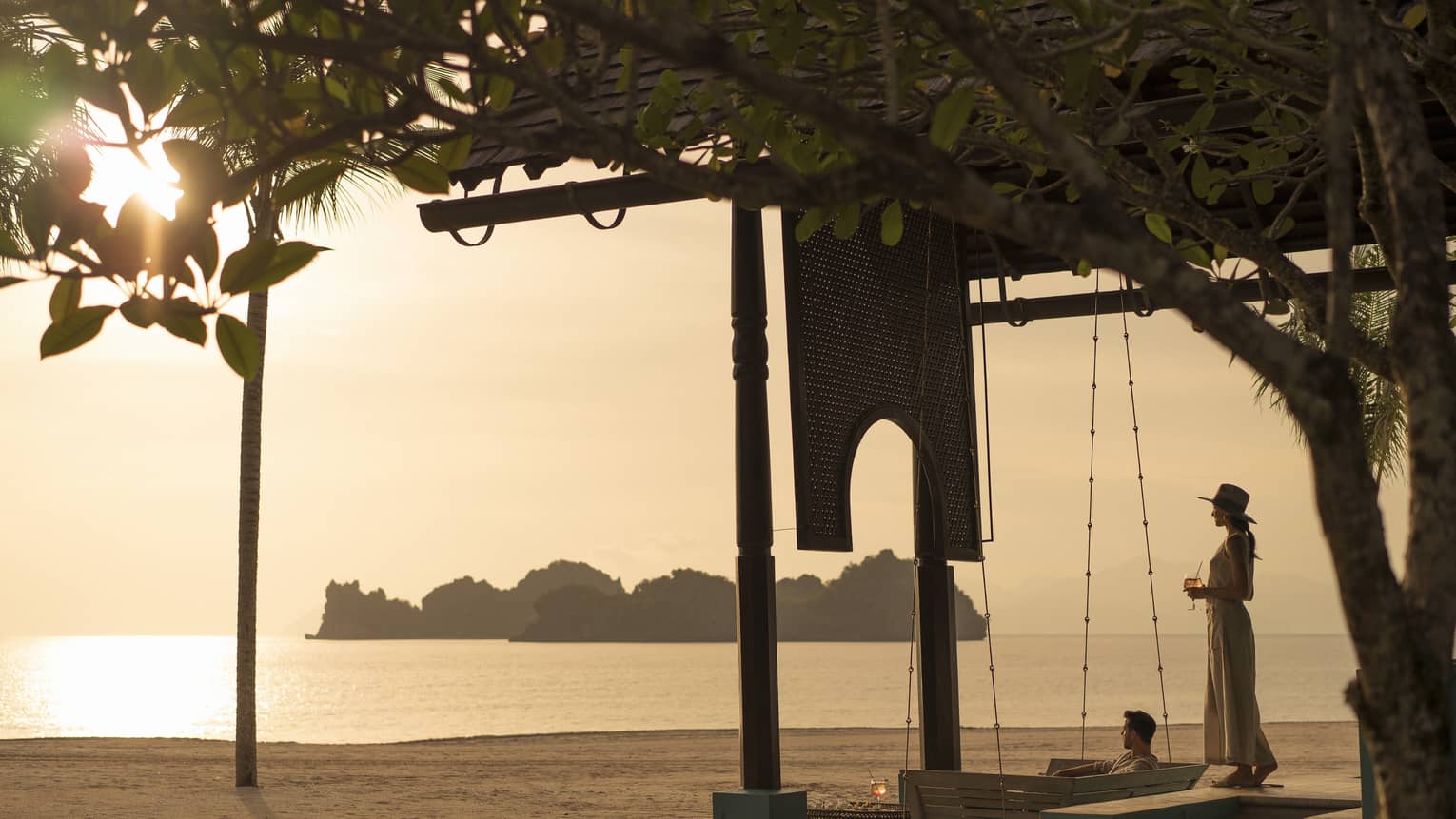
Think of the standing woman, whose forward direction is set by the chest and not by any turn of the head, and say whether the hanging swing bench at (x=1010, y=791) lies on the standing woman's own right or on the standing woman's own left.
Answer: on the standing woman's own left

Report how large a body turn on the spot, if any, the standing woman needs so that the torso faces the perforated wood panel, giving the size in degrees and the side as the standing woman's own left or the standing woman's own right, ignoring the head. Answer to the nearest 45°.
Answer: approximately 45° to the standing woman's own left

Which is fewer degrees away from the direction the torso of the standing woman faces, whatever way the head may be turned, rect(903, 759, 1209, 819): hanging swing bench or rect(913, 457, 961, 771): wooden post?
the wooden post

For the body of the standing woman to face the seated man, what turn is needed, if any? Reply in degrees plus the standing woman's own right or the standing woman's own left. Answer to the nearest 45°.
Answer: approximately 45° to the standing woman's own left

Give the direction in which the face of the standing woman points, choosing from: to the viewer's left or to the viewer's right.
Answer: to the viewer's left

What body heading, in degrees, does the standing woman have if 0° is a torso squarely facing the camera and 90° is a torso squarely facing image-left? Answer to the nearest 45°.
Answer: approximately 90°
